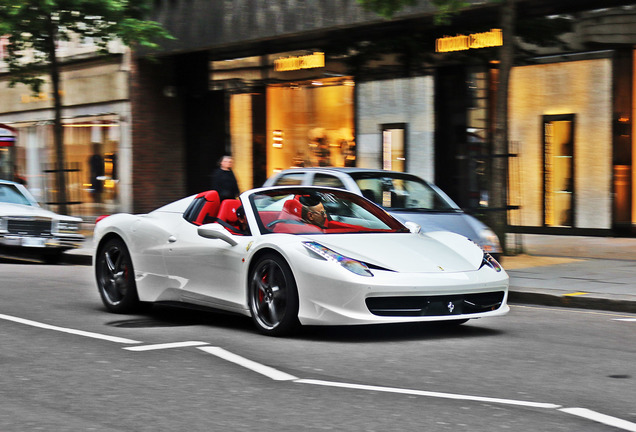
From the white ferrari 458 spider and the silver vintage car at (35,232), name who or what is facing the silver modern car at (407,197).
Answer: the silver vintage car at (35,232)

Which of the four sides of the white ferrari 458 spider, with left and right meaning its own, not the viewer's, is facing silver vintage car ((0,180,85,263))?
back

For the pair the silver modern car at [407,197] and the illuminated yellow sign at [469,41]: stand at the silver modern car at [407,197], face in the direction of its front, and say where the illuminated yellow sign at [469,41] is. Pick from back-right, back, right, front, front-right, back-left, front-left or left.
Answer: back-left

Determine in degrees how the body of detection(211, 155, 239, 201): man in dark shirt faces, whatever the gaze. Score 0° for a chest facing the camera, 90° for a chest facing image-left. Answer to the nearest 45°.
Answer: approximately 315°

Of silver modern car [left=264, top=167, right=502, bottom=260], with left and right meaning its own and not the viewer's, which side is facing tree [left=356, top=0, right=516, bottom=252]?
left

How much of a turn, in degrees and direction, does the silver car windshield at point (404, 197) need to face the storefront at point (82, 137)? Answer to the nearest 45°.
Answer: approximately 180°

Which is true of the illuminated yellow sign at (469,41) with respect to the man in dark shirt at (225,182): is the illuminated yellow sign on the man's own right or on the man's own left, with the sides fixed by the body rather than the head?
on the man's own left

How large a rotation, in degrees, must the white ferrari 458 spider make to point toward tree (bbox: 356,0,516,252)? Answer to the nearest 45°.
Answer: approximately 90° to its left

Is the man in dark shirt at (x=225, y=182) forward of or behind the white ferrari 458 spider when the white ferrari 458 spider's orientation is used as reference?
behind
